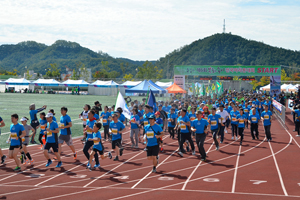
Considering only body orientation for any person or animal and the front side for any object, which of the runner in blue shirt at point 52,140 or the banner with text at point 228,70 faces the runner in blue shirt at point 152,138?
the banner with text

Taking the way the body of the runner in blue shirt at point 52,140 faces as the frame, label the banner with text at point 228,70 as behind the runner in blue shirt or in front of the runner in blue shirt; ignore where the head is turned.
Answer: behind

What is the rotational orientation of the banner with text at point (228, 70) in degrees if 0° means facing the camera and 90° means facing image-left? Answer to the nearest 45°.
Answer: approximately 0°

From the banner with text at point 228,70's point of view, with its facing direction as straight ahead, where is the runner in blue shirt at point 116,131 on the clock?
The runner in blue shirt is roughly at 12 o'clock from the banner with text.

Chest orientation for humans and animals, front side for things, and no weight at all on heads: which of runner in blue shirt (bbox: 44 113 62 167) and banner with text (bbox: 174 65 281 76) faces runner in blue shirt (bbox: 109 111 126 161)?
the banner with text

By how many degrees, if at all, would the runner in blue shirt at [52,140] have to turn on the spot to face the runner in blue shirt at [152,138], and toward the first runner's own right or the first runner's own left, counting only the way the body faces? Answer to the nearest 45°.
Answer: approximately 90° to the first runner's own left

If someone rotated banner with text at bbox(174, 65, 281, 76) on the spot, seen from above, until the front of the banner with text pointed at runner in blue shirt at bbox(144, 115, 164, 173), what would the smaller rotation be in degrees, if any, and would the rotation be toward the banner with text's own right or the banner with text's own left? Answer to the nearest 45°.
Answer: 0° — it already faces them

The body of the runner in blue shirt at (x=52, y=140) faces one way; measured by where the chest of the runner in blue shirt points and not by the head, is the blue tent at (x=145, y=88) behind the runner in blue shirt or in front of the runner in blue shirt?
behind

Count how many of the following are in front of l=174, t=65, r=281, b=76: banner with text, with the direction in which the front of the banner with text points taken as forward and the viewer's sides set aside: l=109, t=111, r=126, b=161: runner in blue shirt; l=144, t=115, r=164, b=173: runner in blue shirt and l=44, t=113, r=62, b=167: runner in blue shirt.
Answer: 3
